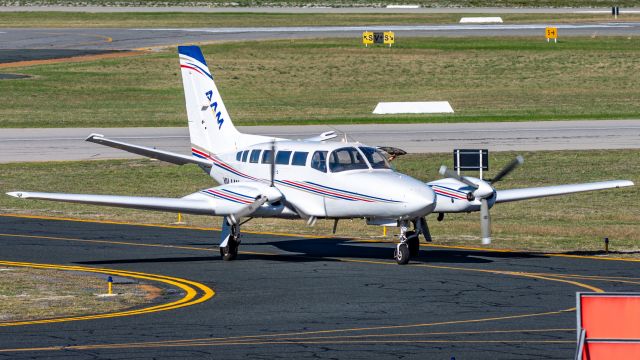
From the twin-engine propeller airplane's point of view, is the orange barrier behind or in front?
in front

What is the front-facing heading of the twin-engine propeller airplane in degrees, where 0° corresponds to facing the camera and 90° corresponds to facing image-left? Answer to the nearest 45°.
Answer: approximately 315°
